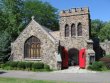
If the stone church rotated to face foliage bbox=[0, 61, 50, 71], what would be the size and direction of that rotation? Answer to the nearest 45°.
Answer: approximately 45° to its right

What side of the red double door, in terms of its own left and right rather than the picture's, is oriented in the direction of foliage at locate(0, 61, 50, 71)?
right

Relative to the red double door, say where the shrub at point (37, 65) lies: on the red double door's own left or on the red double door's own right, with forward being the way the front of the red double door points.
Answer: on the red double door's own right

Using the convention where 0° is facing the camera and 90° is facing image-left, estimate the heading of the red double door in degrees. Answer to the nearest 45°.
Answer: approximately 0°

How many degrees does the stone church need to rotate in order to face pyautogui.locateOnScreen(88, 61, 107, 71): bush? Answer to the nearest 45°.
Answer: approximately 45° to its left

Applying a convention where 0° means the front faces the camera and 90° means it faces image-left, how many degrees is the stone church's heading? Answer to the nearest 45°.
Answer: approximately 0°
